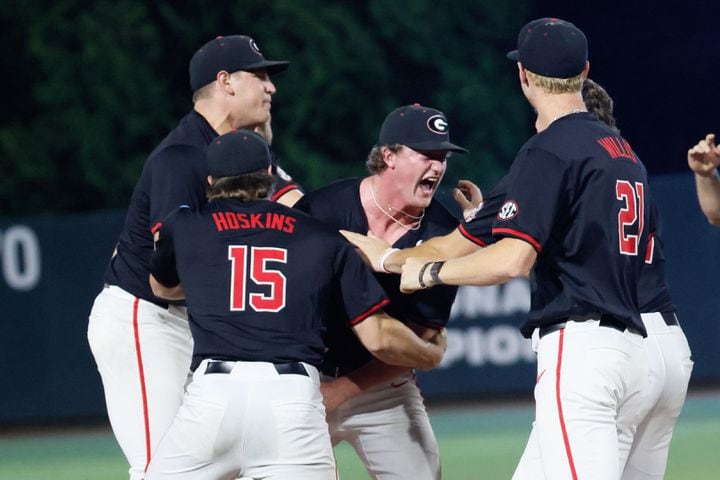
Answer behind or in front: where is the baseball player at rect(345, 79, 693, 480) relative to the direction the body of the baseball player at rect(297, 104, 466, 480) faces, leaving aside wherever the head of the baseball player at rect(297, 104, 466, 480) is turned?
in front

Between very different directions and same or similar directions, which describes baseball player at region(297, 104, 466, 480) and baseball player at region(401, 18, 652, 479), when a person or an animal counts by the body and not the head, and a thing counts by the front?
very different directions

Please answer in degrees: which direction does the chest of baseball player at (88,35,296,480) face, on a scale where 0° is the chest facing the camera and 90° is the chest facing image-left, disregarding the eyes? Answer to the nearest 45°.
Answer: approximately 270°

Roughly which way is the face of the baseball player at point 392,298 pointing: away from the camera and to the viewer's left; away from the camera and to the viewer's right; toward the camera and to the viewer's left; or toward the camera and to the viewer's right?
toward the camera and to the viewer's right

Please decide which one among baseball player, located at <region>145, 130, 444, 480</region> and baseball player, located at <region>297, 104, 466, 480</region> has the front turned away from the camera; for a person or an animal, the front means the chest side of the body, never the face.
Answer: baseball player, located at <region>145, 130, 444, 480</region>

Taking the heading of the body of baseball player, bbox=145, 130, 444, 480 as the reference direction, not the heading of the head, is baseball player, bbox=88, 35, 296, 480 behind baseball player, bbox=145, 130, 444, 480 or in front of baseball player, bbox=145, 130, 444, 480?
in front

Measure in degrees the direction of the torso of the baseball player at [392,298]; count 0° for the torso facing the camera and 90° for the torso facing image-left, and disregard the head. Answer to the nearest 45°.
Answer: approximately 315°

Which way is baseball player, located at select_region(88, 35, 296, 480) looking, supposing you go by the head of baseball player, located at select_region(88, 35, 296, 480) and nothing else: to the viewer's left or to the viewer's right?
to the viewer's right

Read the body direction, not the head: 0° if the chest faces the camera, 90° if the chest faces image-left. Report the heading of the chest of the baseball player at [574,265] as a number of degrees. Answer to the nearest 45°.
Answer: approximately 135°

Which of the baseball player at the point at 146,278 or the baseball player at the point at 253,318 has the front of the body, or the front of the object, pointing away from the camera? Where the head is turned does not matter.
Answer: the baseball player at the point at 253,318

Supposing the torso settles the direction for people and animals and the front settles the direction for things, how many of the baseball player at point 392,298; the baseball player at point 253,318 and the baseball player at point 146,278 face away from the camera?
1

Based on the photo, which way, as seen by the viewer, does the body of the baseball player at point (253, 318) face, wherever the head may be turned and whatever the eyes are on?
away from the camera

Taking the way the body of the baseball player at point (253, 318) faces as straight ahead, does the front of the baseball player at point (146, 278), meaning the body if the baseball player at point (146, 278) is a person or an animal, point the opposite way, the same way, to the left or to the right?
to the right

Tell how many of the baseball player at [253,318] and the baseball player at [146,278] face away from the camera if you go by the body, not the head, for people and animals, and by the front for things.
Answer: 1

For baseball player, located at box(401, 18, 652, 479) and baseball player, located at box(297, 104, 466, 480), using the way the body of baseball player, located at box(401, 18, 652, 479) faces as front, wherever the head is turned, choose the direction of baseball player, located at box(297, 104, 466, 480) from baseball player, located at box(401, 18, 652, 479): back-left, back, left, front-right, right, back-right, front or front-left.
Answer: front

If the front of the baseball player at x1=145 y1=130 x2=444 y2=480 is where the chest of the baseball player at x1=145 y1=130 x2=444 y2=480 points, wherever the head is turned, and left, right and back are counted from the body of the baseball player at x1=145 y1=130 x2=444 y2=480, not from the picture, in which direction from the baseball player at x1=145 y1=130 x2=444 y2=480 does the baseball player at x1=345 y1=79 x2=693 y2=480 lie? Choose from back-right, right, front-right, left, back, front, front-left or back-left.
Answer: right
